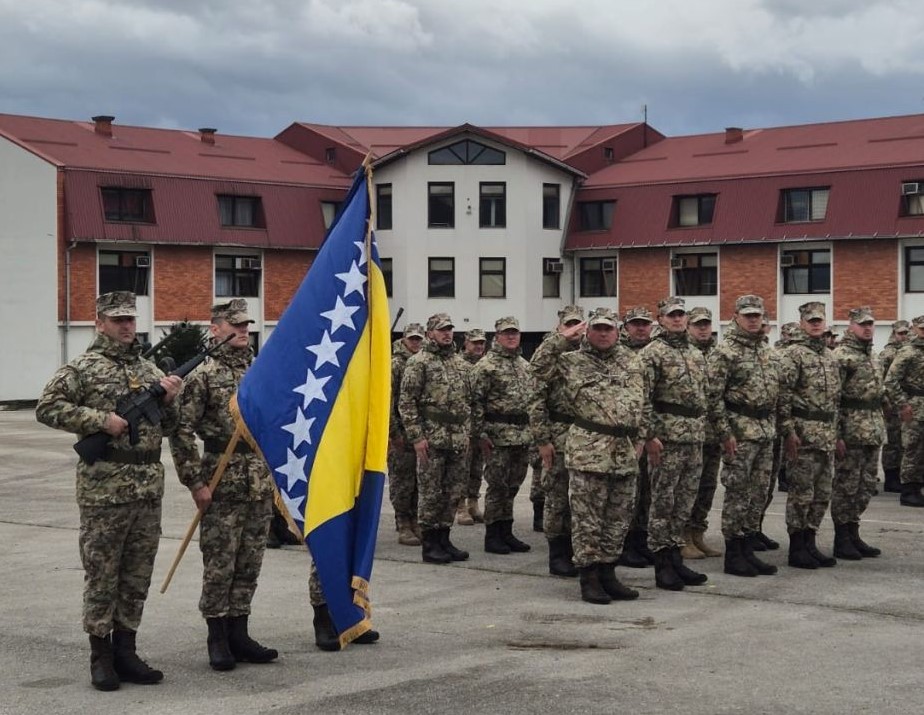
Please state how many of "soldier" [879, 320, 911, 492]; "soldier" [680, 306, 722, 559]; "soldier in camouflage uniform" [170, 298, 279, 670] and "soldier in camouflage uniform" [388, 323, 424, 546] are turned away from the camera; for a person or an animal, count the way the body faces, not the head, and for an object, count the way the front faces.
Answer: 0

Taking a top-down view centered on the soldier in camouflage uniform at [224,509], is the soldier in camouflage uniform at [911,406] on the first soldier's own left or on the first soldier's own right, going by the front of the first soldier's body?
on the first soldier's own left

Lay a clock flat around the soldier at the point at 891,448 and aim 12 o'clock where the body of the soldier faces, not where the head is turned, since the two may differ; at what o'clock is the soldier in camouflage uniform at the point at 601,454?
The soldier in camouflage uniform is roughly at 2 o'clock from the soldier.

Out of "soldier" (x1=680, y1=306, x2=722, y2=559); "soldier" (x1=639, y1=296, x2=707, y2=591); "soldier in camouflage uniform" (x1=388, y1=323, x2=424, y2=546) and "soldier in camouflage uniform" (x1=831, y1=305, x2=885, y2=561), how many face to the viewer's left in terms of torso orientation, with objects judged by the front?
0

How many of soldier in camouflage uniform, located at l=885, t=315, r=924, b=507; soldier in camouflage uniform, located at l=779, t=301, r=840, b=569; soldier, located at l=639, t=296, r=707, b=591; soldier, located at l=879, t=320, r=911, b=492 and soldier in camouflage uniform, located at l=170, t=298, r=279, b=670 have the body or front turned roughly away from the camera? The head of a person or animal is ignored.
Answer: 0

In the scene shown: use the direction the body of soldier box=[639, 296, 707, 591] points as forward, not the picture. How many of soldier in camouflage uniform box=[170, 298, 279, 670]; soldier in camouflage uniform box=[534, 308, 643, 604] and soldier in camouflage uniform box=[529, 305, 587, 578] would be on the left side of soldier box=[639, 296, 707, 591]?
0

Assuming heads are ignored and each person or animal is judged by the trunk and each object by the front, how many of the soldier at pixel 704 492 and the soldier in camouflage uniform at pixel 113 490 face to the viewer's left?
0

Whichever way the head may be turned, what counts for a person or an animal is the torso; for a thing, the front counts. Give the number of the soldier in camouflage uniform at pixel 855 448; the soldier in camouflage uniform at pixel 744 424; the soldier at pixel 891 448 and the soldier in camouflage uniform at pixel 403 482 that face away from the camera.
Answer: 0

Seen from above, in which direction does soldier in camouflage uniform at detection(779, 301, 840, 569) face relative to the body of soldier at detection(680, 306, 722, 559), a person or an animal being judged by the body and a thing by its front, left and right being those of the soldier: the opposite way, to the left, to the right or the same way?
the same way

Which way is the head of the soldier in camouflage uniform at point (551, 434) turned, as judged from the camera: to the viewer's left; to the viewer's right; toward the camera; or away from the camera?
toward the camera

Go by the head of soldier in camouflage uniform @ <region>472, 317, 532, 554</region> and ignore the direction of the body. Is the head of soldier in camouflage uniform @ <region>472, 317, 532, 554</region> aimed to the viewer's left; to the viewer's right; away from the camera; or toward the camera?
toward the camera

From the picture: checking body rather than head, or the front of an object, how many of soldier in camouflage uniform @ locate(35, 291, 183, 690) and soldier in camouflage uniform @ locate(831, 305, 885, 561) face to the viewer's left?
0

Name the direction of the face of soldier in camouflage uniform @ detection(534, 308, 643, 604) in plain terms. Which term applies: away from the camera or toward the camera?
toward the camera

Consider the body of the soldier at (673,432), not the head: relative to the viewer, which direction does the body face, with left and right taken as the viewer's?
facing the viewer and to the right of the viewer

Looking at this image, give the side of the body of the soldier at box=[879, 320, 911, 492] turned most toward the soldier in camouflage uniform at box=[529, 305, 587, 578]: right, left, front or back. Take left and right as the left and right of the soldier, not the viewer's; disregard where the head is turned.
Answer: right

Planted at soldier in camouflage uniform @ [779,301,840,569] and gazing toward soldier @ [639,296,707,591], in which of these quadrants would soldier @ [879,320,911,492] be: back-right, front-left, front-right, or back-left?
back-right

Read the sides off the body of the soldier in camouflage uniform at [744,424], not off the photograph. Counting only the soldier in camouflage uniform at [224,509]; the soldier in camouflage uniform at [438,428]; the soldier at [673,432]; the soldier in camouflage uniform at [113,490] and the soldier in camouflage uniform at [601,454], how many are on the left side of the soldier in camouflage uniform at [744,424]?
0

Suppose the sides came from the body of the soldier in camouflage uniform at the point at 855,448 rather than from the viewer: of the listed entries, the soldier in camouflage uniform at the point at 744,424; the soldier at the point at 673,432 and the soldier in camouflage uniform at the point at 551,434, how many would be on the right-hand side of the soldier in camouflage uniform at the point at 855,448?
3

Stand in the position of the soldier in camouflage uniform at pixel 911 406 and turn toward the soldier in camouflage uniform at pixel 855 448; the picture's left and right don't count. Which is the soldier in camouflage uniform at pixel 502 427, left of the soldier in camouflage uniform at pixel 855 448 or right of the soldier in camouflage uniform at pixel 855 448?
right

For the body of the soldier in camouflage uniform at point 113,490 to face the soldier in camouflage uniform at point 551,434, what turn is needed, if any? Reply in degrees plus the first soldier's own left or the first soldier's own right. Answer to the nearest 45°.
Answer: approximately 90° to the first soldier's own left
